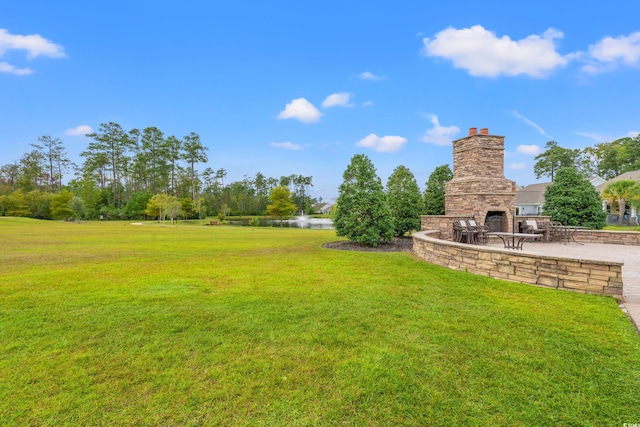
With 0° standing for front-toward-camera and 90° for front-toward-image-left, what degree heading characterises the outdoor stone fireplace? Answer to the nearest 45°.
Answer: approximately 315°

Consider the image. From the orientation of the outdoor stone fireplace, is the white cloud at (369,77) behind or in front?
behind

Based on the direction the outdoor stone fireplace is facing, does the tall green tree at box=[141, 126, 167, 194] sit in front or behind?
behind

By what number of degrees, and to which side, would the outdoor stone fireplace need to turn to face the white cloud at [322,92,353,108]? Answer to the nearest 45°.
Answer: approximately 180°

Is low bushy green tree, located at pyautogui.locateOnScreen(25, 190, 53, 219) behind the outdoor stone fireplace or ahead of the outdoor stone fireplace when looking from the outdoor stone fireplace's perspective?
behind

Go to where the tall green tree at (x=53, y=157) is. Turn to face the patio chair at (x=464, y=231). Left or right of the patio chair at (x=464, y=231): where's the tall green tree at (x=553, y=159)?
left

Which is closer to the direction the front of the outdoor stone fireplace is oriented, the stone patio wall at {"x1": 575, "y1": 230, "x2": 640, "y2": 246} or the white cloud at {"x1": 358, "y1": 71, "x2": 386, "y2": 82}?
the stone patio wall

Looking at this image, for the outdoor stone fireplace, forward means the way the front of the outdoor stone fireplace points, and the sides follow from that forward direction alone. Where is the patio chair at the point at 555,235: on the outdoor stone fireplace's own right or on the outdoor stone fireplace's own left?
on the outdoor stone fireplace's own left

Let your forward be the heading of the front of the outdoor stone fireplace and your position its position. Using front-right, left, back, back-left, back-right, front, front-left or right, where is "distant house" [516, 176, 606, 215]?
back-left
